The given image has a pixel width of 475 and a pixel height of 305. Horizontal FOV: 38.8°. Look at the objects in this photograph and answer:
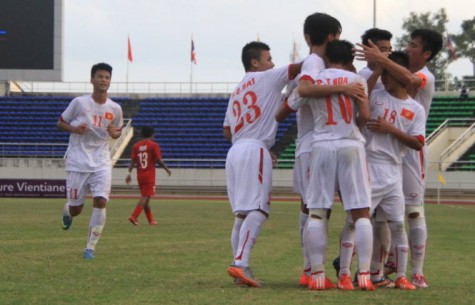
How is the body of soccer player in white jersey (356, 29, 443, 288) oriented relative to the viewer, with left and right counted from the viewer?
facing to the left of the viewer

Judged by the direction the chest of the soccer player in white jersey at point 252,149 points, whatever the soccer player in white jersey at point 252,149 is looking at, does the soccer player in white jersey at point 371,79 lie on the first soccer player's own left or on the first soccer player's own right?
on the first soccer player's own right

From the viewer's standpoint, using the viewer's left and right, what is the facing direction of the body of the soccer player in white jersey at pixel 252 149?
facing away from the viewer and to the right of the viewer

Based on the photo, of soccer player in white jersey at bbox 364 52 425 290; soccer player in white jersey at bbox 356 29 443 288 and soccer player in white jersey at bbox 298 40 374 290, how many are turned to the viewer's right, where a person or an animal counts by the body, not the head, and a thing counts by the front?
0

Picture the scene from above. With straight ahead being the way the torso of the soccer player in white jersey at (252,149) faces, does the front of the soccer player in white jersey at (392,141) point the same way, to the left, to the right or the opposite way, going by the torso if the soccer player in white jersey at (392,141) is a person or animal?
the opposite way

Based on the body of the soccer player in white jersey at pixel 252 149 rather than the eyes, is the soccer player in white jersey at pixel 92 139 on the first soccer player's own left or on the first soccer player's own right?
on the first soccer player's own left

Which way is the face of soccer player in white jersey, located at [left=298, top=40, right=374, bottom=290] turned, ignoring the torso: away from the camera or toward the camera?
away from the camera

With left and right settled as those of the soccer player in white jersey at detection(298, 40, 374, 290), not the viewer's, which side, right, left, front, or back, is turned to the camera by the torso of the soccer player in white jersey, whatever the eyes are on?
back

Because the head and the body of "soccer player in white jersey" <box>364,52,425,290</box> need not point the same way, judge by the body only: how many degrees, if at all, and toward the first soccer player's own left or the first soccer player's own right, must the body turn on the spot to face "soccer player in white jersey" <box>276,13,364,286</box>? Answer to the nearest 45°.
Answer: approximately 45° to the first soccer player's own right

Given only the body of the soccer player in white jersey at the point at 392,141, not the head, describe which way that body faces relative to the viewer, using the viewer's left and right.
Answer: facing the viewer and to the left of the viewer

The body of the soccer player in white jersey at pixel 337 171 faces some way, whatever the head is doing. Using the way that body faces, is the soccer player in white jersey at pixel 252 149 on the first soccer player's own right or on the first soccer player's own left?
on the first soccer player's own left

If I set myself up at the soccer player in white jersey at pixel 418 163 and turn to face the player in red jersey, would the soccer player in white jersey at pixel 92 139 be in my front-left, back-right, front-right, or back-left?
front-left
